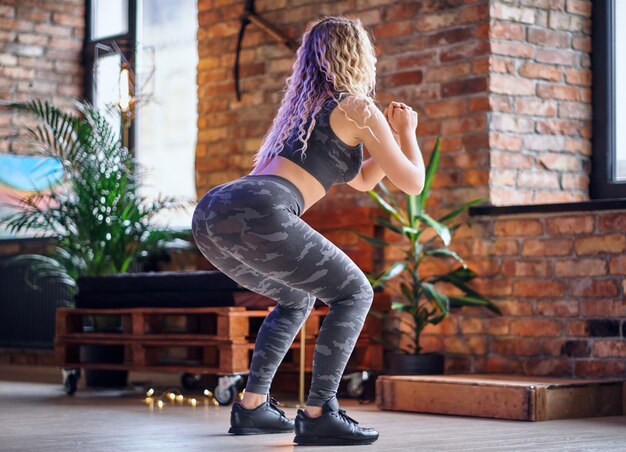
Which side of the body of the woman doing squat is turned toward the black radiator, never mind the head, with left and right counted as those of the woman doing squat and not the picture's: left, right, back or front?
left

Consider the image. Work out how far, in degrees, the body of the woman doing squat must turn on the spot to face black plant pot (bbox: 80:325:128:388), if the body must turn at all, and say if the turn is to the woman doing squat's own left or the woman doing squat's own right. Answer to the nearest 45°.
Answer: approximately 135° to the woman doing squat's own left

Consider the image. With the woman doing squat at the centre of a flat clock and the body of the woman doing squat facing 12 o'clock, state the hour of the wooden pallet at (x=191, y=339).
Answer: The wooden pallet is roughly at 10 o'clock from the woman doing squat.

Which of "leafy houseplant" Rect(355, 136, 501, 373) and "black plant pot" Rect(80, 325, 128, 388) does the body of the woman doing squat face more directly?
the leafy houseplant

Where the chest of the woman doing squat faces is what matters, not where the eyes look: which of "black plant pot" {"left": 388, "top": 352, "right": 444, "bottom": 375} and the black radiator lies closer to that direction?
the black plant pot

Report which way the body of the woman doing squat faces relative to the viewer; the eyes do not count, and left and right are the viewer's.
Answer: facing away from the viewer and to the right of the viewer

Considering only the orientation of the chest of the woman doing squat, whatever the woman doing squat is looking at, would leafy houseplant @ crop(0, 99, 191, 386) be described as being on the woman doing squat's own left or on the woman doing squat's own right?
on the woman doing squat's own left
